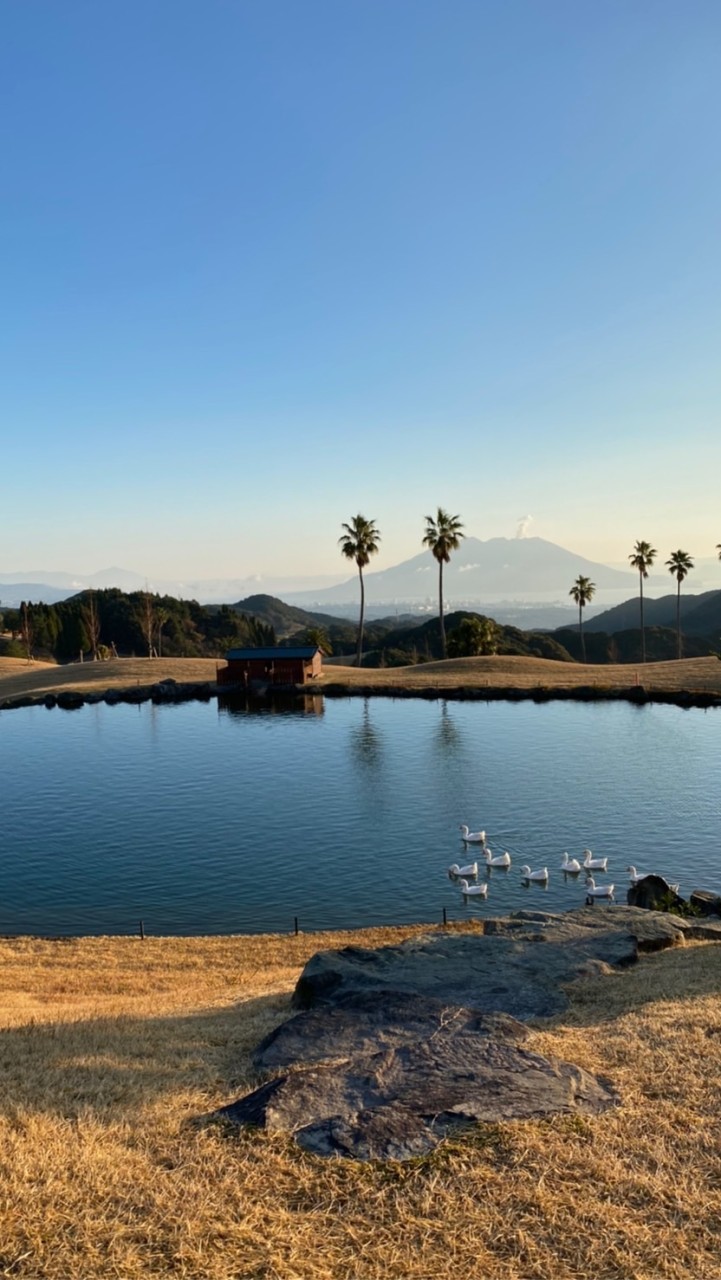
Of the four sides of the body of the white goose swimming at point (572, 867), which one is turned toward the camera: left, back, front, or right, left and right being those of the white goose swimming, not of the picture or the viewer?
left

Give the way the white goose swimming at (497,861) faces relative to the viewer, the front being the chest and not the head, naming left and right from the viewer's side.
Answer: facing to the left of the viewer

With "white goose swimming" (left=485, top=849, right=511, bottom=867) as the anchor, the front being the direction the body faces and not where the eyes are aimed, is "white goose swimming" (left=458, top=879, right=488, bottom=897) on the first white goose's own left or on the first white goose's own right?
on the first white goose's own left

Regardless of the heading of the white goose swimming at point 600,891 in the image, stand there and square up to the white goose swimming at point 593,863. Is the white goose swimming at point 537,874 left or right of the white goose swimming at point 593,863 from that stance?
left

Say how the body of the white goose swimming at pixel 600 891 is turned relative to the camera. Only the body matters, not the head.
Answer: to the viewer's left

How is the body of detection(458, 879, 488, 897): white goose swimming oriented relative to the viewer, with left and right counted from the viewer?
facing to the left of the viewer

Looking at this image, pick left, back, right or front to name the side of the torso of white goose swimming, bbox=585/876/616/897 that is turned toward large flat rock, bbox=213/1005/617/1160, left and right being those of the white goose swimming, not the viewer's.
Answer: left

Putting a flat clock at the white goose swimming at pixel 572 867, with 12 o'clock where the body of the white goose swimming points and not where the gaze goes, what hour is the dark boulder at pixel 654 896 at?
The dark boulder is roughly at 8 o'clock from the white goose swimming.

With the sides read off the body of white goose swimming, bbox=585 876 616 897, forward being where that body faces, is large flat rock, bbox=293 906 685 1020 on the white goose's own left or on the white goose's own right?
on the white goose's own left

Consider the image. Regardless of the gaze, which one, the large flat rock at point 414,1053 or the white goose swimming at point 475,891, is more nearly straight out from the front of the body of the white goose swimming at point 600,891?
the white goose swimming
